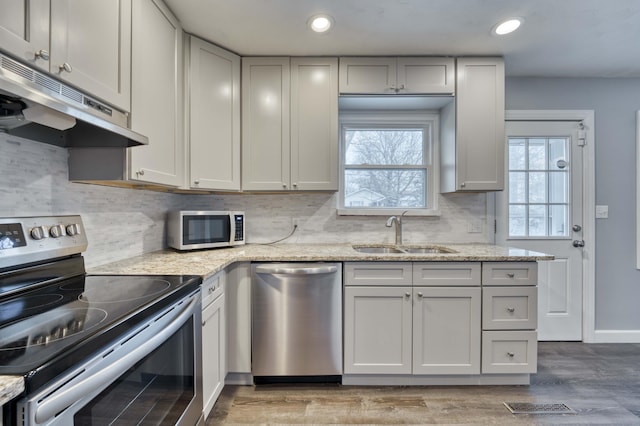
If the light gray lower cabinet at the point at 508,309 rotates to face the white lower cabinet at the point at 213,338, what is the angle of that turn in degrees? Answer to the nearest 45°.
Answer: approximately 45° to its right

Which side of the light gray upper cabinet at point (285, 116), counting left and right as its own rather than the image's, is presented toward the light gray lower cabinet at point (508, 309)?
left

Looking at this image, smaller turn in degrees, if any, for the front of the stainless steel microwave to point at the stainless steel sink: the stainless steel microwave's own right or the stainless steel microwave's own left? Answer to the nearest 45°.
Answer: approximately 45° to the stainless steel microwave's own left

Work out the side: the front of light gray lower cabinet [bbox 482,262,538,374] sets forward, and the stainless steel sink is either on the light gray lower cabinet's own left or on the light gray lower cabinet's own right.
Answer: on the light gray lower cabinet's own right

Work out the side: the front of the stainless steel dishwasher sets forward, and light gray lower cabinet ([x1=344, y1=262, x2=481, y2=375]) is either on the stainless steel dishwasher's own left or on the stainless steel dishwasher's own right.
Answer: on the stainless steel dishwasher's own left

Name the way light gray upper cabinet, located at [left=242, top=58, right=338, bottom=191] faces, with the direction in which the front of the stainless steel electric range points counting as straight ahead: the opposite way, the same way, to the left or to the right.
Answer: to the right

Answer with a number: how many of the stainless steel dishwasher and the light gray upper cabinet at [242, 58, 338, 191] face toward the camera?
2

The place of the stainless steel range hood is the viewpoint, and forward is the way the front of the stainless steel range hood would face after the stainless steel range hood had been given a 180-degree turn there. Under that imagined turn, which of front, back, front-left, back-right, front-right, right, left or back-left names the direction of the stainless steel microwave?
right

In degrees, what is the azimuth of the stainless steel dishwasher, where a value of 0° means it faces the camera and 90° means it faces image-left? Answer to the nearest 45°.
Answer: approximately 0°
